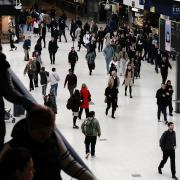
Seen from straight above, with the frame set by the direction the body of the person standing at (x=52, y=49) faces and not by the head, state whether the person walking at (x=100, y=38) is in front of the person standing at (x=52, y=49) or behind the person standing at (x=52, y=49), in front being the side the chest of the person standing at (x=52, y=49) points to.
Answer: behind

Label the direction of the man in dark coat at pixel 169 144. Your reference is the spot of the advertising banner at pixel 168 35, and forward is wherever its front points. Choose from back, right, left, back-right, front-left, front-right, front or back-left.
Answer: front-left

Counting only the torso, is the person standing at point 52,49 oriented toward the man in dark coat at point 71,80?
yes

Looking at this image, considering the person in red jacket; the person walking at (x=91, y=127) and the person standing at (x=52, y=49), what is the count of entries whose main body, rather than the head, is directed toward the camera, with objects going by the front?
1

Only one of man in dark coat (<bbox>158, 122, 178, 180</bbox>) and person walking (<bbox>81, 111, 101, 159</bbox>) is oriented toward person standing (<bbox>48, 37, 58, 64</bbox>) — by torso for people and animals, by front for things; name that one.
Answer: person walking (<bbox>81, 111, 101, 159</bbox>)

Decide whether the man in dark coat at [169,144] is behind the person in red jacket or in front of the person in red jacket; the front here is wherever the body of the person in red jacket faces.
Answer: behind

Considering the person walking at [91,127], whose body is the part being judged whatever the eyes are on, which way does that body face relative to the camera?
away from the camera

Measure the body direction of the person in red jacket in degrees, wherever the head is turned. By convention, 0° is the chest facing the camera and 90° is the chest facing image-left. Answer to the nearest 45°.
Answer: approximately 180°

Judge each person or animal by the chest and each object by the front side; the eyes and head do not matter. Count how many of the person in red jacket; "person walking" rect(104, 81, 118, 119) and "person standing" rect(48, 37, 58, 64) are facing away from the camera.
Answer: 1

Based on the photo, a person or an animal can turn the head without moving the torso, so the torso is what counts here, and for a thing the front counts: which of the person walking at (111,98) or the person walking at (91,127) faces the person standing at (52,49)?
the person walking at (91,127)

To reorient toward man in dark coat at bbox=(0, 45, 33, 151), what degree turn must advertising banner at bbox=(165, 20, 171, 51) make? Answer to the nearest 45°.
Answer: approximately 45° to its left

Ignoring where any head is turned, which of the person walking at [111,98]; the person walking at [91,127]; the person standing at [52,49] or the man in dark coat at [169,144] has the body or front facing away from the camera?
the person walking at [91,127]

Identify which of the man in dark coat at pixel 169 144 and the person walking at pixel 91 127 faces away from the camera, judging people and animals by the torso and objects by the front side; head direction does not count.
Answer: the person walking
